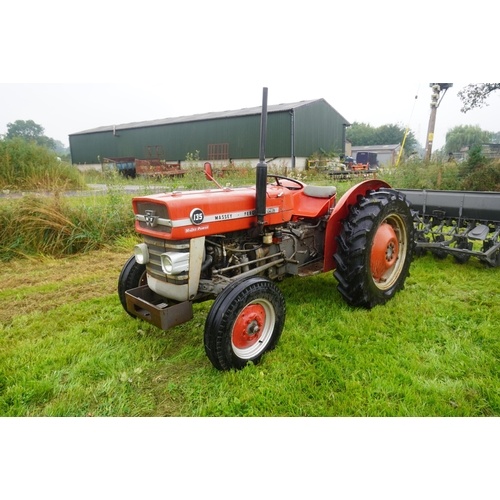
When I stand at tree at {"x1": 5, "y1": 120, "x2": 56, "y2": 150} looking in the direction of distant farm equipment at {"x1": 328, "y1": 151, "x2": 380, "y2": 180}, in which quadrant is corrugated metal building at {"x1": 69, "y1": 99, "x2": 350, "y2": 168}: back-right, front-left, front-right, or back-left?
front-left

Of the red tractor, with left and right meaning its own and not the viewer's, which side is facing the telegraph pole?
back

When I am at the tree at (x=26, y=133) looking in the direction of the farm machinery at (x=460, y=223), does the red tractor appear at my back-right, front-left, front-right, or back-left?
front-right

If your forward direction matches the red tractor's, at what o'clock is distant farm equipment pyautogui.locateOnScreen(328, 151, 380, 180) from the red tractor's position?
The distant farm equipment is roughly at 5 o'clock from the red tractor.

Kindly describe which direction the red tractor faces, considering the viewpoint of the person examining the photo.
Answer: facing the viewer and to the left of the viewer

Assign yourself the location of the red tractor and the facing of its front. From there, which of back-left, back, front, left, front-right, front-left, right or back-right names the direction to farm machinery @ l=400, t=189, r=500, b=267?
back

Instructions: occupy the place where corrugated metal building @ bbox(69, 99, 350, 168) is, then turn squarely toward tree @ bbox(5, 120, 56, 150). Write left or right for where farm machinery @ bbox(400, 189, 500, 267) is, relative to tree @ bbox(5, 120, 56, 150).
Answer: left

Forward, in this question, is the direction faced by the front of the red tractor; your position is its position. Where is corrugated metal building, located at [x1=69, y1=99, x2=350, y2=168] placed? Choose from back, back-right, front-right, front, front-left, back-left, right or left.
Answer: back-right

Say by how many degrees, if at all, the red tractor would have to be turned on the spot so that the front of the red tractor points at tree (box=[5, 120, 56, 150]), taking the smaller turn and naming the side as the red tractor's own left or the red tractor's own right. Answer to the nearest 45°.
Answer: approximately 90° to the red tractor's own right

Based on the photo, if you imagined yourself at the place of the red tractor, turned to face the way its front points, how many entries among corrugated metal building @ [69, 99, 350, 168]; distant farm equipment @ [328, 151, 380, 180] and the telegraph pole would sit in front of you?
0

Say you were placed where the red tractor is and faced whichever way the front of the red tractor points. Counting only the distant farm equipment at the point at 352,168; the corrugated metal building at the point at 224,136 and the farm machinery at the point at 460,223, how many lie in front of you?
0
